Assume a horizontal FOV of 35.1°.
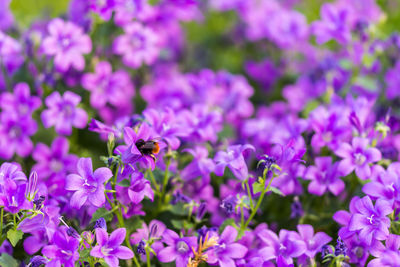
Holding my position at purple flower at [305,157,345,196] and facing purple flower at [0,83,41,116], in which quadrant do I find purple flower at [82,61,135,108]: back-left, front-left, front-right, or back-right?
front-right

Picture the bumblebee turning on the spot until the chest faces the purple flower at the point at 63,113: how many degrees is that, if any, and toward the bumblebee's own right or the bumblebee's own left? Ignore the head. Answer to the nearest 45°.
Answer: approximately 45° to the bumblebee's own right

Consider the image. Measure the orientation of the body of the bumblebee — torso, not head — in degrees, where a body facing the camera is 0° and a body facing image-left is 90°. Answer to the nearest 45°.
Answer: approximately 90°

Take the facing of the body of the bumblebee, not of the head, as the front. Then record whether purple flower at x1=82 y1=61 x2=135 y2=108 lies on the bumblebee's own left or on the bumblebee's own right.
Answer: on the bumblebee's own right

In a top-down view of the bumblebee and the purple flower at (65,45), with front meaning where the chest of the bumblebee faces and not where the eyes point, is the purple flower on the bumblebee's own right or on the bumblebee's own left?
on the bumblebee's own right

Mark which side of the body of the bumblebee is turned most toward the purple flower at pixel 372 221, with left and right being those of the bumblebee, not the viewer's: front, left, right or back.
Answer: back

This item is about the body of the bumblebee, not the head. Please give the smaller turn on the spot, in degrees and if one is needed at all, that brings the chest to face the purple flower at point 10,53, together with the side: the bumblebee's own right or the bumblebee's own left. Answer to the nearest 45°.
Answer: approximately 45° to the bumblebee's own right

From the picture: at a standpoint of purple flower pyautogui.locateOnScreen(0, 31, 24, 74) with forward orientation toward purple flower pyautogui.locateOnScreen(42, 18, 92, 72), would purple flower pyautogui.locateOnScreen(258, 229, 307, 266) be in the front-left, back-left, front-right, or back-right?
front-right
